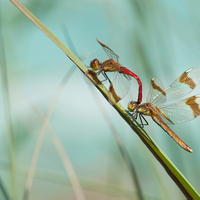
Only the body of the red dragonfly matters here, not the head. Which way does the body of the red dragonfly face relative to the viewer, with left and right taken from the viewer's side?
facing to the left of the viewer

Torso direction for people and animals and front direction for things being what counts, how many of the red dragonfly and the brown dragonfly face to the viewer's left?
2

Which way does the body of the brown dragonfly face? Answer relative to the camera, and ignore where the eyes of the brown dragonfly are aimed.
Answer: to the viewer's left
